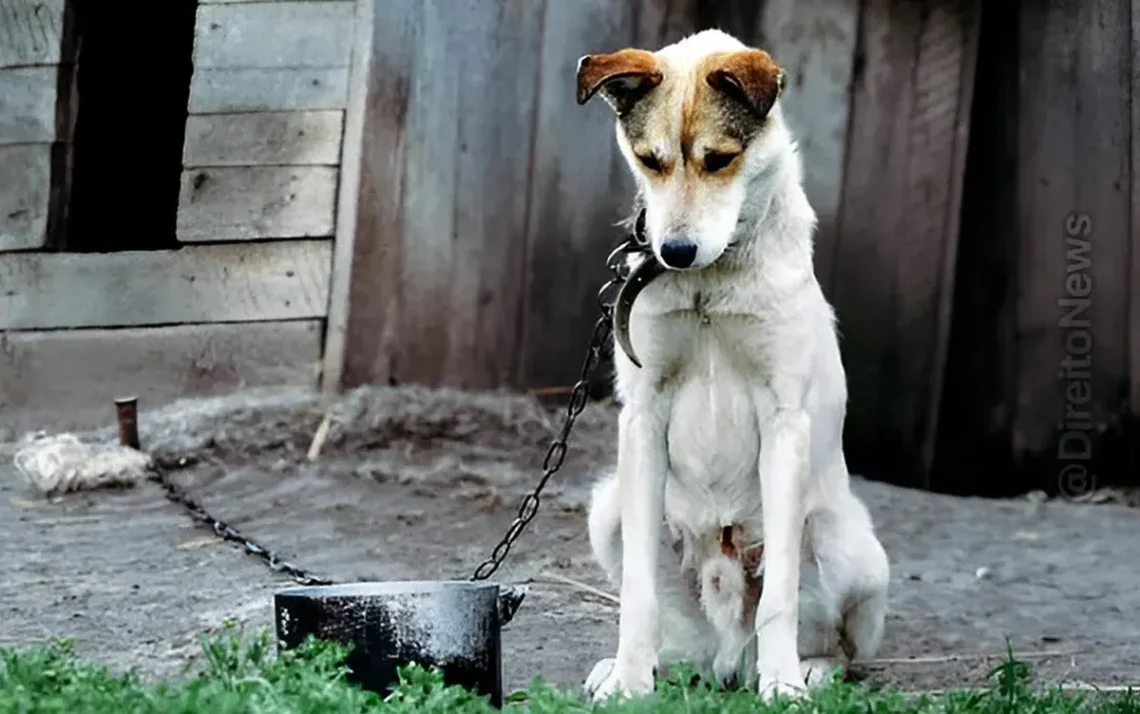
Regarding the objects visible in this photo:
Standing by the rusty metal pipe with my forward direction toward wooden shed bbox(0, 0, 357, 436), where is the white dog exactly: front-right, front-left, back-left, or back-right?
back-right

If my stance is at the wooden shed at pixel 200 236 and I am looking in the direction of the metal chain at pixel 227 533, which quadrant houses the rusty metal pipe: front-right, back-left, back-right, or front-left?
front-right

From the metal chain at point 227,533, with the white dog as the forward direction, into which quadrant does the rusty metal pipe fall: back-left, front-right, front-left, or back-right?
back-left

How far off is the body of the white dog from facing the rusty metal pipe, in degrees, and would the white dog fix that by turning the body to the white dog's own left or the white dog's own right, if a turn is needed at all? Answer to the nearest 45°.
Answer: approximately 135° to the white dog's own right

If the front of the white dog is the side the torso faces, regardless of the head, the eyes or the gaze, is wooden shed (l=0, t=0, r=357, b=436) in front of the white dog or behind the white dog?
behind

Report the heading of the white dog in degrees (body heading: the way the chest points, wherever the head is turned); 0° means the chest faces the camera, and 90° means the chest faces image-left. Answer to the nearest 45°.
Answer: approximately 0°

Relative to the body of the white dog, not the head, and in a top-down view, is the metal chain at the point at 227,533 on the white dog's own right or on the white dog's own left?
on the white dog's own right
